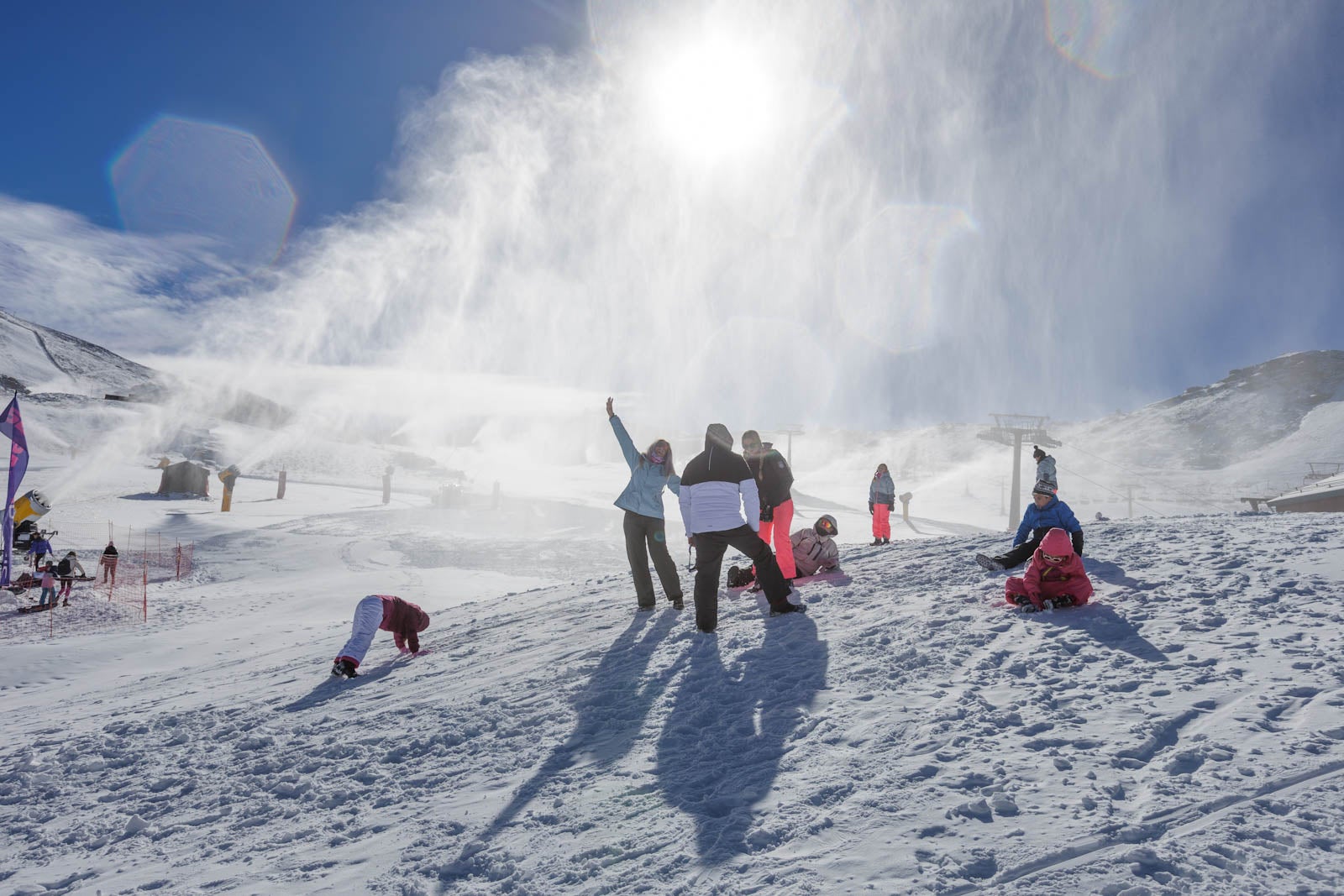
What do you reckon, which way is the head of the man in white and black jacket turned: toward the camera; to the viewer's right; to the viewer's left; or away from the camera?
away from the camera

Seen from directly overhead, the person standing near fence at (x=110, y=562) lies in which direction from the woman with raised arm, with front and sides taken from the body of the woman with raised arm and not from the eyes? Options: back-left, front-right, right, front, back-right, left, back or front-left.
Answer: back-right

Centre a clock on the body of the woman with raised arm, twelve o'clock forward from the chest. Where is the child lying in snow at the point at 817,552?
The child lying in snow is roughly at 8 o'clock from the woman with raised arm.

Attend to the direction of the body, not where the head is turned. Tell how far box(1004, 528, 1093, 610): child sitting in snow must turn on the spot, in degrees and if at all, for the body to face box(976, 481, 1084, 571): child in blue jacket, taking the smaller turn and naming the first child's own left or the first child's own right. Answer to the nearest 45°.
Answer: approximately 180°

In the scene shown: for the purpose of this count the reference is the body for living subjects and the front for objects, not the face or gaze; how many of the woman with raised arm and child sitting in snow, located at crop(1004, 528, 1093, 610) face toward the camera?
2

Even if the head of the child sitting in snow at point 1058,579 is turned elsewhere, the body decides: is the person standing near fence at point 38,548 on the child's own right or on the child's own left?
on the child's own right

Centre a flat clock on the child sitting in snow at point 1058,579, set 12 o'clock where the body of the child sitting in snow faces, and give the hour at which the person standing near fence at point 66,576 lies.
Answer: The person standing near fence is roughly at 3 o'clock from the child sitting in snow.

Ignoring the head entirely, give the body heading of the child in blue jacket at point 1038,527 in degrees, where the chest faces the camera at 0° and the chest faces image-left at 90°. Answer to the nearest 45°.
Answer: approximately 45°

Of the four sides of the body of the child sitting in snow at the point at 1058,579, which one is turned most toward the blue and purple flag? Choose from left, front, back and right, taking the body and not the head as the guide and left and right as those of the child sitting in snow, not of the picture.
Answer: right

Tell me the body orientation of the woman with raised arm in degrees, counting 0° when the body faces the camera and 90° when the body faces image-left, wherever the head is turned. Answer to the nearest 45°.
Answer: approximately 0°

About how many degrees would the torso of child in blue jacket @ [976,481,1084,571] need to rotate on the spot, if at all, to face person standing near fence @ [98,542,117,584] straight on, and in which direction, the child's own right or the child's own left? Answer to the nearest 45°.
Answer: approximately 45° to the child's own right
